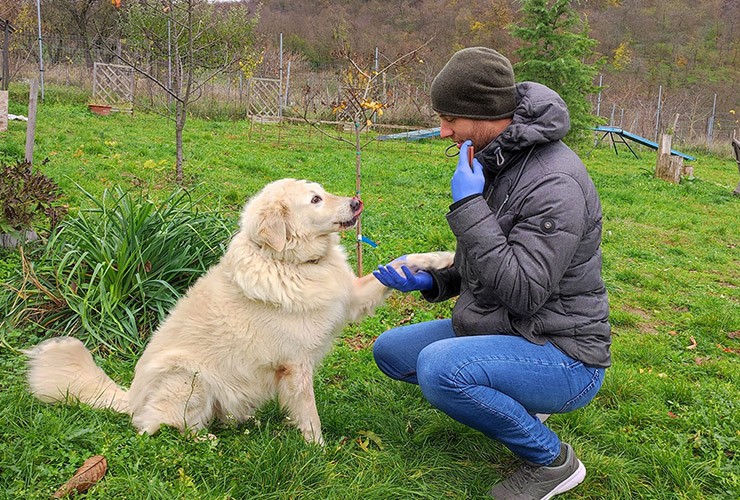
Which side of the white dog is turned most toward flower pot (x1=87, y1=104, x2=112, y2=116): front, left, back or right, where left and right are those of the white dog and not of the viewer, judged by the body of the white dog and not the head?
left

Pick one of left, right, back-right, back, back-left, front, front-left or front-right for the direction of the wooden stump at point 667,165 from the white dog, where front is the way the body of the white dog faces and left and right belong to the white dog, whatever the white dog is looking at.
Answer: front-left

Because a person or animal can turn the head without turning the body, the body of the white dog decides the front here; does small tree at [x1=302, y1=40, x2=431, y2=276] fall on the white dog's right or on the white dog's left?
on the white dog's left

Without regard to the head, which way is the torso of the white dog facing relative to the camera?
to the viewer's right

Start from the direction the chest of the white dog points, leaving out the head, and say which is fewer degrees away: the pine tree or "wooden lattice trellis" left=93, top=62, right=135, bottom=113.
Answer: the pine tree

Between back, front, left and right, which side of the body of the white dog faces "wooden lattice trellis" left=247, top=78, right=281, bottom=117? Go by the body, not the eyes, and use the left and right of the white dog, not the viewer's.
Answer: left

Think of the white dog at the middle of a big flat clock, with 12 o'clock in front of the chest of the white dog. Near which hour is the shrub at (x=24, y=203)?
The shrub is roughly at 8 o'clock from the white dog.

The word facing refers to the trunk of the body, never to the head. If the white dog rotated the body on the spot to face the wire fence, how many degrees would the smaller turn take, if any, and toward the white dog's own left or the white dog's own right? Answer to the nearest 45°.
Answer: approximately 90° to the white dog's own left

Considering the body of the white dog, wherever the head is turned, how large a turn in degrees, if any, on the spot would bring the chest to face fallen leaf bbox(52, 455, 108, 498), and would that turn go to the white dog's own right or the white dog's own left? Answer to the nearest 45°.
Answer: approximately 135° to the white dog's own right

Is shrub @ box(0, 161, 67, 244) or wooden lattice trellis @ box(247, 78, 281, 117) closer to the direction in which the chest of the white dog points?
the wooden lattice trellis

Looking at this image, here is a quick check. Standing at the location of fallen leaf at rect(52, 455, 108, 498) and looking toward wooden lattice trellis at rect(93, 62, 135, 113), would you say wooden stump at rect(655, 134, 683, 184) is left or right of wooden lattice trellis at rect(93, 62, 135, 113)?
right

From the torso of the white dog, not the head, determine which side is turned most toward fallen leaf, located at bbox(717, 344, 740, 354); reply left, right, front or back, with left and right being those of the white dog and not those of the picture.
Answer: front

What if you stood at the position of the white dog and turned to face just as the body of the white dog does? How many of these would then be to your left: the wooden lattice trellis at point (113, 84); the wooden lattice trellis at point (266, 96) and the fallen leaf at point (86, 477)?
2

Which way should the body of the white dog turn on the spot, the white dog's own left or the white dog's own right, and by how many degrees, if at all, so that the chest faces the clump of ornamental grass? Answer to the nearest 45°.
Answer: approximately 135° to the white dog's own left

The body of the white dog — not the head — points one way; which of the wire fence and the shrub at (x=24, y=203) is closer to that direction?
the wire fence

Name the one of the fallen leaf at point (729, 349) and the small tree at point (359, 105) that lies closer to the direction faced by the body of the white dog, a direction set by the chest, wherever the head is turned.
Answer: the fallen leaf

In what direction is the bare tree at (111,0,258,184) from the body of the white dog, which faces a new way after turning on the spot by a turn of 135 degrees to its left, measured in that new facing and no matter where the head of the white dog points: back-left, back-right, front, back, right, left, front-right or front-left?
front-right
